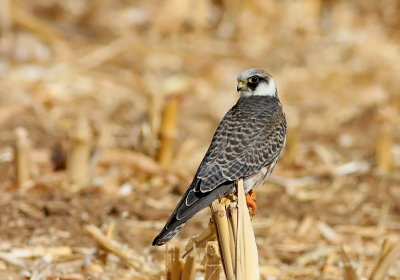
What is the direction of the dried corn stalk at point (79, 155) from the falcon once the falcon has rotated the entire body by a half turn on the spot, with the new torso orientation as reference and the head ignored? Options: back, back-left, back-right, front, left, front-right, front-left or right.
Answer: right

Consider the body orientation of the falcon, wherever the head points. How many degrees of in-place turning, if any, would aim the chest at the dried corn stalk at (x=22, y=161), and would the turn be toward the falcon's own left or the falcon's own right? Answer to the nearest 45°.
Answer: approximately 90° to the falcon's own left

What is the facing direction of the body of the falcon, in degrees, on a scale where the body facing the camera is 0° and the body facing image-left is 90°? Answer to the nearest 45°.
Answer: approximately 225°
